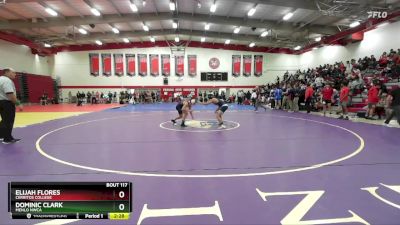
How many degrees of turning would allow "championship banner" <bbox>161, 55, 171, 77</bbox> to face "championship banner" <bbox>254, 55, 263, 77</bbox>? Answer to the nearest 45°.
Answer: approximately 90° to its left

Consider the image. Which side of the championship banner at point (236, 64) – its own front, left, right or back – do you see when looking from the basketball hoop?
right

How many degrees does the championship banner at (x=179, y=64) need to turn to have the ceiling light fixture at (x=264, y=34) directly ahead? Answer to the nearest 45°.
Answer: approximately 45° to its left

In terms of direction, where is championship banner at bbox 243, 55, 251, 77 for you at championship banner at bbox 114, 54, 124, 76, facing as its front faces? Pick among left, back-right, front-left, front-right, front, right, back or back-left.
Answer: left

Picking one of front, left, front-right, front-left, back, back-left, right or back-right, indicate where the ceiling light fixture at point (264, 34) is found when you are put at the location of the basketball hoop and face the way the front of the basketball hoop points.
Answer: front-left

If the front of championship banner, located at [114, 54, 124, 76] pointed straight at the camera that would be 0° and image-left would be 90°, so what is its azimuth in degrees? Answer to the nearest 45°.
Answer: approximately 0°

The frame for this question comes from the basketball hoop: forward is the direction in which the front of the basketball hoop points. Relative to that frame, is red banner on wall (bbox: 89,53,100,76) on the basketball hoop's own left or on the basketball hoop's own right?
on the basketball hoop's own right

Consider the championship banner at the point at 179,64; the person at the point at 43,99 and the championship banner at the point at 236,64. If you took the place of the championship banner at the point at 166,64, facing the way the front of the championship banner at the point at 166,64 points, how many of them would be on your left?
2

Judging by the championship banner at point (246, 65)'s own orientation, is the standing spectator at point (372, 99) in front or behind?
in front

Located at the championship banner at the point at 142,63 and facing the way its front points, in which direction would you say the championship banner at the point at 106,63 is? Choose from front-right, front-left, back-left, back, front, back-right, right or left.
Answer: right
